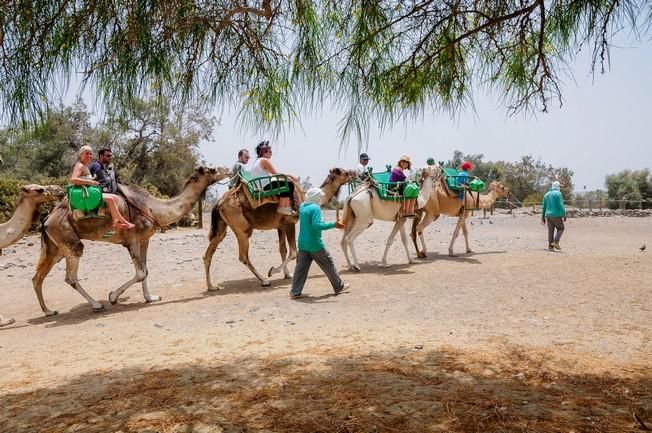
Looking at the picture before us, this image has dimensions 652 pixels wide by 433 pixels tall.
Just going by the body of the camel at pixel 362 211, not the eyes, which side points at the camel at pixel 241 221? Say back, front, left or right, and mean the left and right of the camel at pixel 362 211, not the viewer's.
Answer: back

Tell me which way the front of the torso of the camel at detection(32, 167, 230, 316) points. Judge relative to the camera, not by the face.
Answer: to the viewer's right

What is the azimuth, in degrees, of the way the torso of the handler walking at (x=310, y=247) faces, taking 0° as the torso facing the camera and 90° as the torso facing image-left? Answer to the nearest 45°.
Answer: approximately 225°

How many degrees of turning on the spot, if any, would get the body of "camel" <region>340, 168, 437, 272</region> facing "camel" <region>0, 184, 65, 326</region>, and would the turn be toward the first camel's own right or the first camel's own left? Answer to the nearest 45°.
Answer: approximately 180°

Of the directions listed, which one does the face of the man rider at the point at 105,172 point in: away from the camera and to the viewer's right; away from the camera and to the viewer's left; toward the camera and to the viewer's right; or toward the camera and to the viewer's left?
toward the camera and to the viewer's right

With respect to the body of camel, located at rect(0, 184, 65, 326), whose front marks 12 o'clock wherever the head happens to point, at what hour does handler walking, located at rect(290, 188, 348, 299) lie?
The handler walking is roughly at 1 o'clock from the camel.

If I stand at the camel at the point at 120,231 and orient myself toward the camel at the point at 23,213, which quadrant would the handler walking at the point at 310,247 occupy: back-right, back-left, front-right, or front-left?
back-left

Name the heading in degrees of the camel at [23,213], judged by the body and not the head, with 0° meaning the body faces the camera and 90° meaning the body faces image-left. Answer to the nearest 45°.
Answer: approximately 270°

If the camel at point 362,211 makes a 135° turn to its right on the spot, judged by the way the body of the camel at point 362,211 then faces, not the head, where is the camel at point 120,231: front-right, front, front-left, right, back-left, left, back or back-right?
front-right

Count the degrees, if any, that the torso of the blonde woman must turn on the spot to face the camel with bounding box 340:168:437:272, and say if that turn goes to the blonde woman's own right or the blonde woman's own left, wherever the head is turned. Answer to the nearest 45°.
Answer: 0° — they already face it

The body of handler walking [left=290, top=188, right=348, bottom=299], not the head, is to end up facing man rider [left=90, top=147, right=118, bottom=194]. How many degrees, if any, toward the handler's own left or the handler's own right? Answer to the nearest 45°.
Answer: approximately 135° to the handler's own left

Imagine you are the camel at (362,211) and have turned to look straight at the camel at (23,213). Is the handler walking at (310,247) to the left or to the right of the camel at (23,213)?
left
